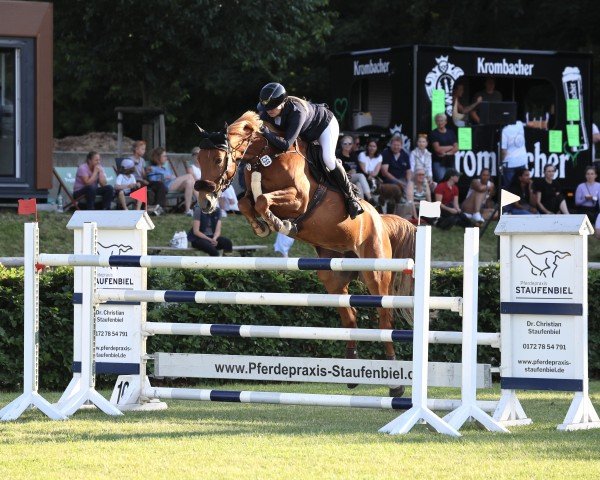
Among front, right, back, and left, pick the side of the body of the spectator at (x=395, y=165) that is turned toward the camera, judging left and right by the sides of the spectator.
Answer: front

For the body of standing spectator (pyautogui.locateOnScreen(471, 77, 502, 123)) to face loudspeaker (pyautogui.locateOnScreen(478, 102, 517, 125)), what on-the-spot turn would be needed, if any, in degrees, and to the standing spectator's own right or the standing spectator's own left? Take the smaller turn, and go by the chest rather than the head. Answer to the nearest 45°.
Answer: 0° — they already face it

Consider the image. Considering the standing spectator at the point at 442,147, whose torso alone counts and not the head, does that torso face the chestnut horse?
yes

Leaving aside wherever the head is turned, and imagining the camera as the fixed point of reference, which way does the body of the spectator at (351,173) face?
toward the camera

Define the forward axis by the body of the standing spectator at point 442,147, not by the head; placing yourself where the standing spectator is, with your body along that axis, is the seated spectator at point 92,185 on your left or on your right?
on your right

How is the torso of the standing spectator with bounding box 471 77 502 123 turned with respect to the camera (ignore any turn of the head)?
toward the camera
